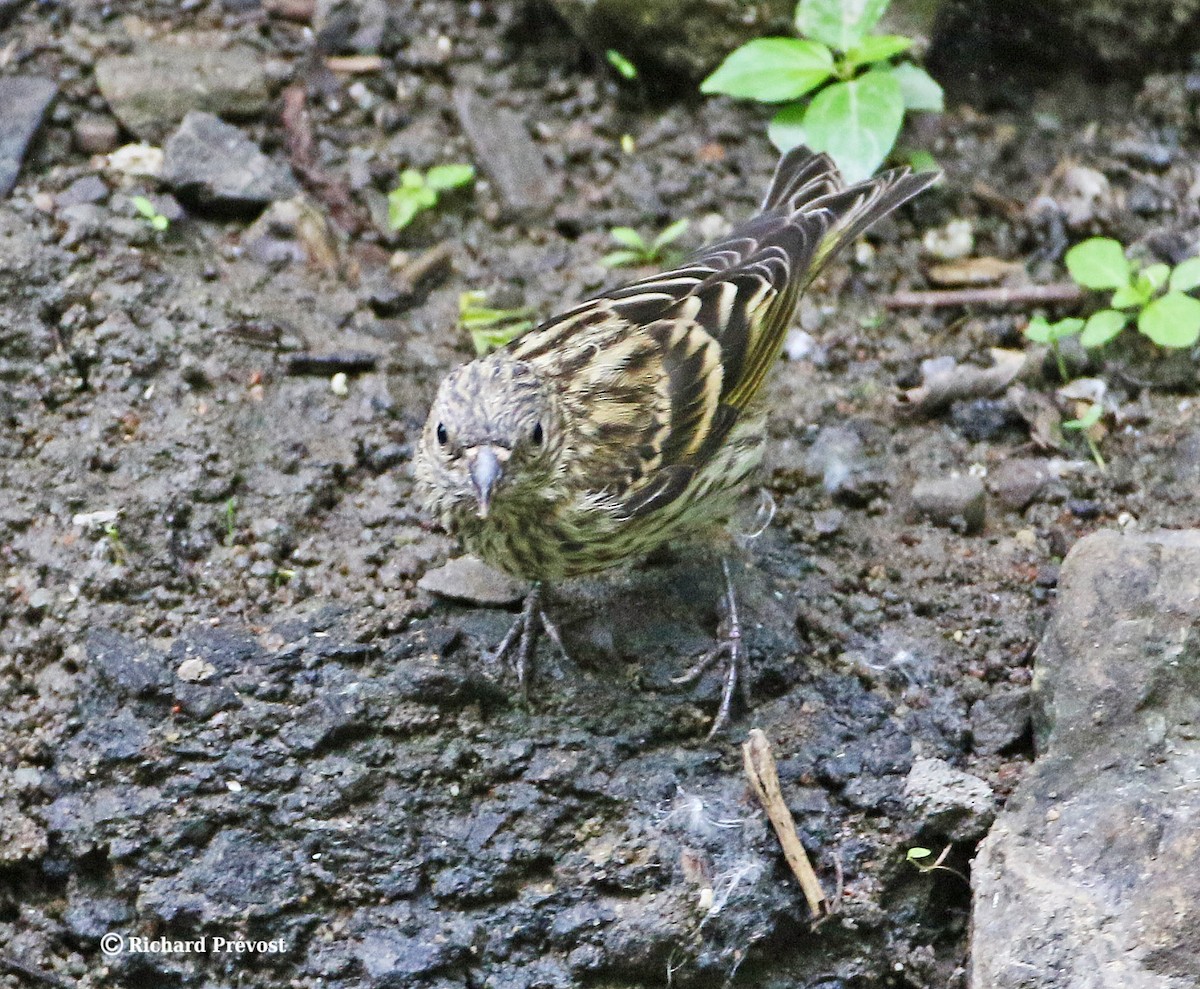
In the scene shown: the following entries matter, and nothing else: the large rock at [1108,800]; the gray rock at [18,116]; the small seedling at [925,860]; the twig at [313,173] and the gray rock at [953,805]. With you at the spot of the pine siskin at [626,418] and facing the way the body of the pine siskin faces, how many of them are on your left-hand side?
3

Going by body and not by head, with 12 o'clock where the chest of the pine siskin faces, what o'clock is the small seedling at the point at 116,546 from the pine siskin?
The small seedling is roughly at 1 o'clock from the pine siskin.

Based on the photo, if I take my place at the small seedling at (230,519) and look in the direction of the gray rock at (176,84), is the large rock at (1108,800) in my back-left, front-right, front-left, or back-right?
back-right

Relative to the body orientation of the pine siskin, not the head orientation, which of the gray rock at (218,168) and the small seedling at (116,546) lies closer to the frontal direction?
the small seedling

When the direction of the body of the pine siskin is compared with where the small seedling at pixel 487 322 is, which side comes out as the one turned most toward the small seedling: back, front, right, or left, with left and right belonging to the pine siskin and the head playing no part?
right

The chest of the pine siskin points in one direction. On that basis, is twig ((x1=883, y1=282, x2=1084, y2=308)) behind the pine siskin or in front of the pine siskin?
behind

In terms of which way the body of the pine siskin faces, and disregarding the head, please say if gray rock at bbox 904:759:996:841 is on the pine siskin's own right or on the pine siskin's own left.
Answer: on the pine siskin's own left

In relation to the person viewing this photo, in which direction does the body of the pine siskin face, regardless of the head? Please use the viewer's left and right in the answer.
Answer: facing the viewer and to the left of the viewer

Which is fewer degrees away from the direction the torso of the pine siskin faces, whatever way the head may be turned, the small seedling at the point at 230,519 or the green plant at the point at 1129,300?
the small seedling

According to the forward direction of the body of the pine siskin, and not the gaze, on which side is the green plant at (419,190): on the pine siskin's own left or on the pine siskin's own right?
on the pine siskin's own right

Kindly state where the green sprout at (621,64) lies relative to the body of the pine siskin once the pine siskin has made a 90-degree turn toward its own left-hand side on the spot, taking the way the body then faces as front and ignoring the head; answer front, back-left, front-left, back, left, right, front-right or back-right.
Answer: back-left

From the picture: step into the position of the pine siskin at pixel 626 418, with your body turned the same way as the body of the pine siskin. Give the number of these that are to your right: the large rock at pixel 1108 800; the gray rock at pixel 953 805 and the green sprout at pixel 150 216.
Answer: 1

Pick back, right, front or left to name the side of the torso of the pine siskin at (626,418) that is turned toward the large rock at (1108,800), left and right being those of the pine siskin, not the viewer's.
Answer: left
